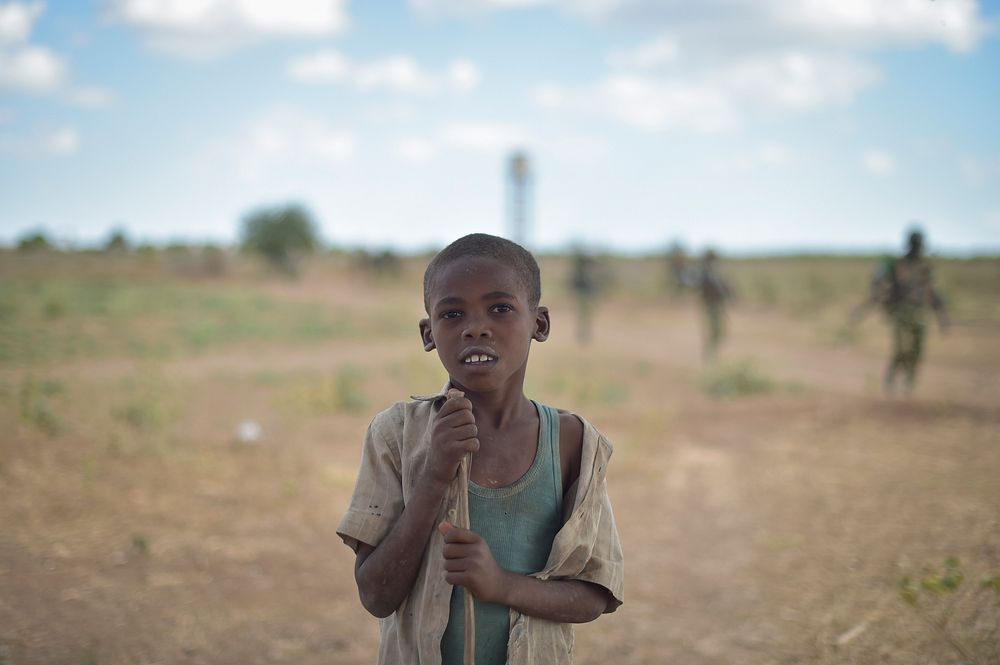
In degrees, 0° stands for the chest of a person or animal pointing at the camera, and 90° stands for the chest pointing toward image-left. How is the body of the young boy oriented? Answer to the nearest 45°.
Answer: approximately 0°

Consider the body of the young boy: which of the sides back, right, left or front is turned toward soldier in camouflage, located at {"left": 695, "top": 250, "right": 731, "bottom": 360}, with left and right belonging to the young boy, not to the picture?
back

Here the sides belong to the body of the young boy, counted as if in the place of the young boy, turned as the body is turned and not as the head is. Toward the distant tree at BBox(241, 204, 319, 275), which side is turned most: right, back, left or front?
back

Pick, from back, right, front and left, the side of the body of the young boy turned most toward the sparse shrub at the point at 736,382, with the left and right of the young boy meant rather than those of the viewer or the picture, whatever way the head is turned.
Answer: back

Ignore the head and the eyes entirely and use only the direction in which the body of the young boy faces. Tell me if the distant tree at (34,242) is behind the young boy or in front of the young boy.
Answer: behind

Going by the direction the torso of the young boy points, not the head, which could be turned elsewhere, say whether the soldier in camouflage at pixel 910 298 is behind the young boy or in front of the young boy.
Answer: behind
